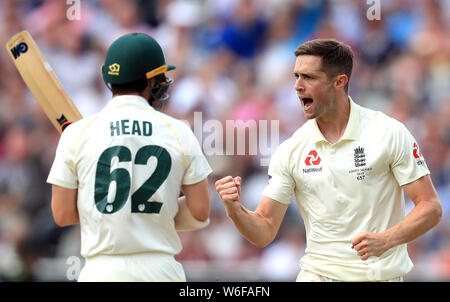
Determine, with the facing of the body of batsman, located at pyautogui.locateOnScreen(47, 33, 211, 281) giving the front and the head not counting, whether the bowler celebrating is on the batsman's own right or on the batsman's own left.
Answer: on the batsman's own right

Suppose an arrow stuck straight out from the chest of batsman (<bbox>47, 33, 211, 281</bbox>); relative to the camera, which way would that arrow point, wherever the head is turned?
away from the camera
